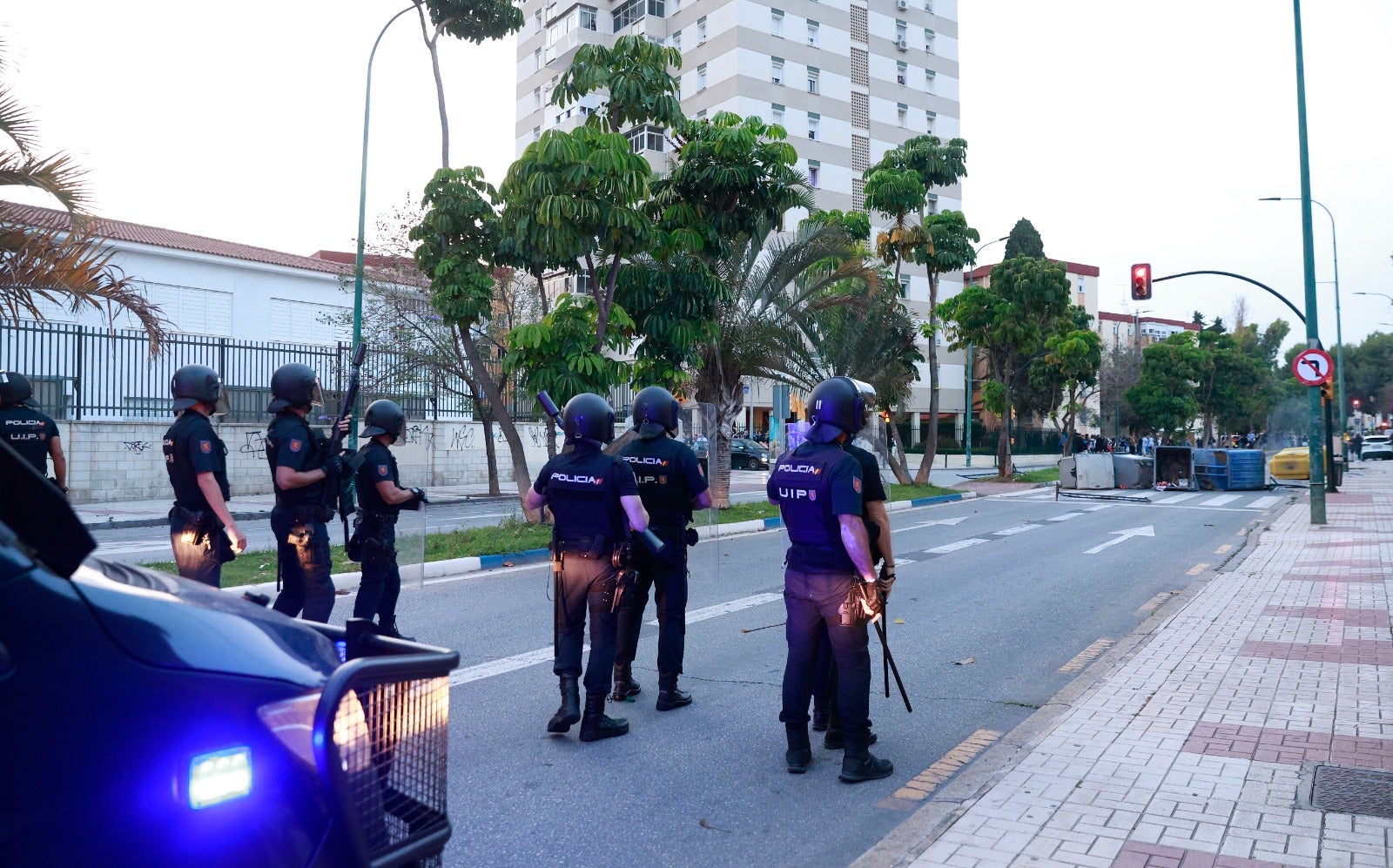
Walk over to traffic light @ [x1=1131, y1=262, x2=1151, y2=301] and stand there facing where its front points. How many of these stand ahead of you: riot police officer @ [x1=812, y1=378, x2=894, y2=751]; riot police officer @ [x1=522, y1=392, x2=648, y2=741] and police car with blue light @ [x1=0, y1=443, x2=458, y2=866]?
3

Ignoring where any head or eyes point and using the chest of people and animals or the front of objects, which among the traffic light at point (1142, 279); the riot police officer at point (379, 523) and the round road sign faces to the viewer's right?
the riot police officer

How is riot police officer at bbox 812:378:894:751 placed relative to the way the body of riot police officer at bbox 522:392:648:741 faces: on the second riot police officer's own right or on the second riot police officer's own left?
on the second riot police officer's own right

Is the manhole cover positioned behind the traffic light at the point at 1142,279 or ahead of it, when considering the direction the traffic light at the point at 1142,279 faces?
ahead

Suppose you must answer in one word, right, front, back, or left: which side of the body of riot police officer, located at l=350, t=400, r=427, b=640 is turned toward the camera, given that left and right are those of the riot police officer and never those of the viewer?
right

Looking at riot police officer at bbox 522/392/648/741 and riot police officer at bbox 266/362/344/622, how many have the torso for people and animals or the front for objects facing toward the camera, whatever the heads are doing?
0

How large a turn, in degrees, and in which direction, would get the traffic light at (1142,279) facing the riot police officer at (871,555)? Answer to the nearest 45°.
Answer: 0° — it already faces them

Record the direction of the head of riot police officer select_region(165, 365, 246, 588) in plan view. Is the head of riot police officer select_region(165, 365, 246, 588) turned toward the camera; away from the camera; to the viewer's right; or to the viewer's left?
to the viewer's right

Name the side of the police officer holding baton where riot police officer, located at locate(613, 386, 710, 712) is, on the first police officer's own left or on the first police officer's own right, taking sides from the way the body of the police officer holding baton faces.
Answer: on the first police officer's own left

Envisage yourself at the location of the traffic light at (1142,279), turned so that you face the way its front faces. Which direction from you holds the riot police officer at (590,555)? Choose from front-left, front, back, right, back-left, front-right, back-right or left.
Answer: front

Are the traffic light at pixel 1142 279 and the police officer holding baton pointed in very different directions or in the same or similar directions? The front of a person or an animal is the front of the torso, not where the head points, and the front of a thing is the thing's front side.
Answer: very different directions

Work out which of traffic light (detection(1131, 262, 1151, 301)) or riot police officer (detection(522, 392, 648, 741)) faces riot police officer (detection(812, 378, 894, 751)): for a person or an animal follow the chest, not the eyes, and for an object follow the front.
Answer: the traffic light

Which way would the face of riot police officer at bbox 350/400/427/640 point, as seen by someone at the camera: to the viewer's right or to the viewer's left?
to the viewer's right

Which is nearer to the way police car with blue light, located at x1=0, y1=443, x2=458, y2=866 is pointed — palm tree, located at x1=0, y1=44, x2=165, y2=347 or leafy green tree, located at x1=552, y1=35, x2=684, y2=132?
the leafy green tree

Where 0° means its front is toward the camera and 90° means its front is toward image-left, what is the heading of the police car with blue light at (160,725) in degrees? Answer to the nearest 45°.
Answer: approximately 270°

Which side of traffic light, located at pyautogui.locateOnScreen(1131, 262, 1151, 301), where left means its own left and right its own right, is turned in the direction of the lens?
front

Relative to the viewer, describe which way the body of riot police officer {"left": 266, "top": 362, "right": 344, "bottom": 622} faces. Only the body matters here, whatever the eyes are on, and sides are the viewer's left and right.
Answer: facing to the right of the viewer
